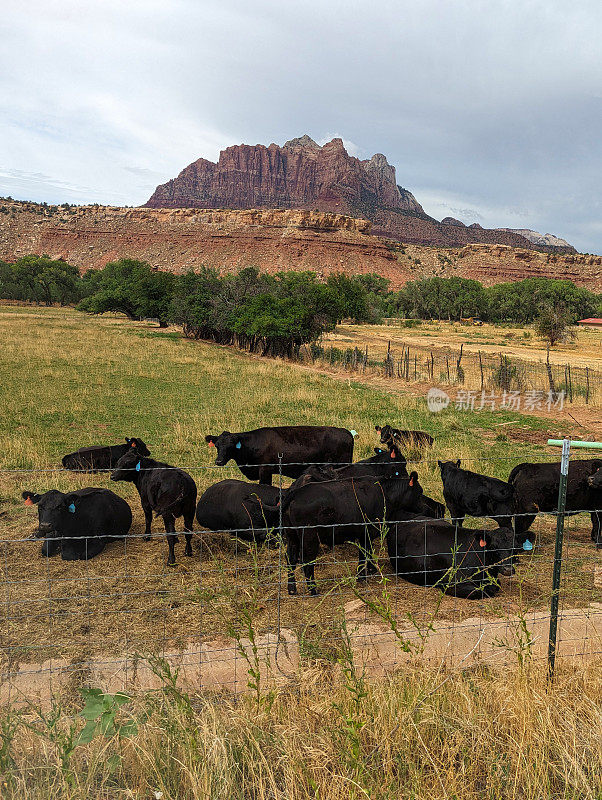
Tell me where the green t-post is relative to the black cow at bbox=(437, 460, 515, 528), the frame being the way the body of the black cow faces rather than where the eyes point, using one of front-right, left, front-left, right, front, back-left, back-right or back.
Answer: back-left

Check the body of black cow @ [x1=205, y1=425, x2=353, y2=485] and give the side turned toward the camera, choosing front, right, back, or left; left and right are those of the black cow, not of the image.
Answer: left

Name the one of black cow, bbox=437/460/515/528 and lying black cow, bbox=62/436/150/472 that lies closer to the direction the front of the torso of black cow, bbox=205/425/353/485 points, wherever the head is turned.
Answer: the lying black cow

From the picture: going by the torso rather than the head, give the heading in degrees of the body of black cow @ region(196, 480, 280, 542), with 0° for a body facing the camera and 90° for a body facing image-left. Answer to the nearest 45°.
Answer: approximately 270°

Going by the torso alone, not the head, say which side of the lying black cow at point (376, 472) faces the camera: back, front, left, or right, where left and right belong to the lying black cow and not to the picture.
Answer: right

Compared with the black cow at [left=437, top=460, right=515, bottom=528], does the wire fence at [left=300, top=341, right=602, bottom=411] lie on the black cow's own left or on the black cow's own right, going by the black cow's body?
on the black cow's own right

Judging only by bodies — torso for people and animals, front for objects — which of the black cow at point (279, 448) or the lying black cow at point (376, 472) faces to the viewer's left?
the black cow
